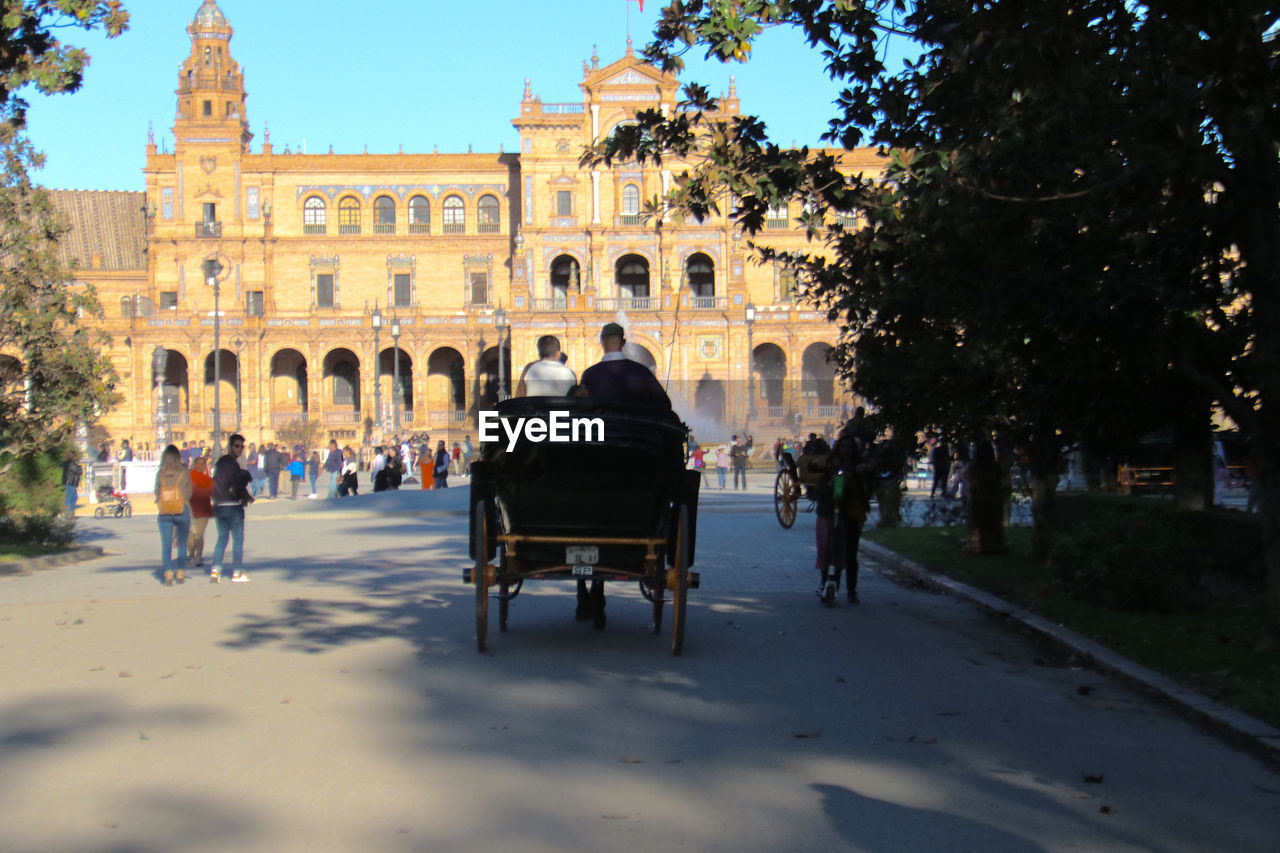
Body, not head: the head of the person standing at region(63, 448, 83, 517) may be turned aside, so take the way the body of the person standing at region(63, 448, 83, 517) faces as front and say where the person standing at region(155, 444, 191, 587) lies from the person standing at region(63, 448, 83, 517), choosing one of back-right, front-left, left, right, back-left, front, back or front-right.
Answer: right

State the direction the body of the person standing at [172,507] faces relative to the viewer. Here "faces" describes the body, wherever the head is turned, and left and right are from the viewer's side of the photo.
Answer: facing away from the viewer

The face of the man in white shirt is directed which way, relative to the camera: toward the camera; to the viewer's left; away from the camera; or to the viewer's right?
away from the camera

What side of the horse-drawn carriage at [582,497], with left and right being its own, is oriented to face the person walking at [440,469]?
front

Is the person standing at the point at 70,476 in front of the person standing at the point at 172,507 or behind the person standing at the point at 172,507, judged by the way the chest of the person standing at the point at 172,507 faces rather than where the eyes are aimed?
in front

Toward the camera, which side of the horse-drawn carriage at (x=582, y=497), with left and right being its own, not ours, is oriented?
back

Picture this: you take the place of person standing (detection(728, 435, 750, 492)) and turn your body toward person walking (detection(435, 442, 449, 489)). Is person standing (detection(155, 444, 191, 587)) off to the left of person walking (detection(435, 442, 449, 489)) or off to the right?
left

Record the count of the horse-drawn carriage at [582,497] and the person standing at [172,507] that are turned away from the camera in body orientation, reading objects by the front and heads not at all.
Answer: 2

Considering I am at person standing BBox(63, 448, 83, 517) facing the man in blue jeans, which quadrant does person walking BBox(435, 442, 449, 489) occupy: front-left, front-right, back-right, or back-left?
back-left

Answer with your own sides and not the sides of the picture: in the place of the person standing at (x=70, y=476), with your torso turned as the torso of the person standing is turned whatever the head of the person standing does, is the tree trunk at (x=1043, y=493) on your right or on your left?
on your right
